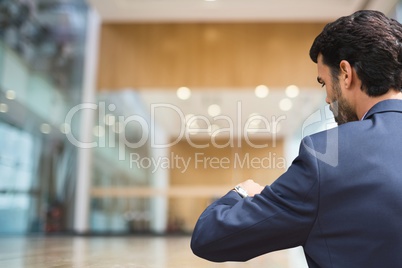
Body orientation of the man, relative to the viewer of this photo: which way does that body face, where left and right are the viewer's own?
facing away from the viewer and to the left of the viewer

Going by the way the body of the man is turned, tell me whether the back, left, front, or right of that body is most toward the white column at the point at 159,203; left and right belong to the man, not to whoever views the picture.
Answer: front

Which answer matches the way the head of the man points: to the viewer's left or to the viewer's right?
to the viewer's left

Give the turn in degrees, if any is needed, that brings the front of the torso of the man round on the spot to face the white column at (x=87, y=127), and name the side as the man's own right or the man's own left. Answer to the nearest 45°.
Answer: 0° — they already face it
